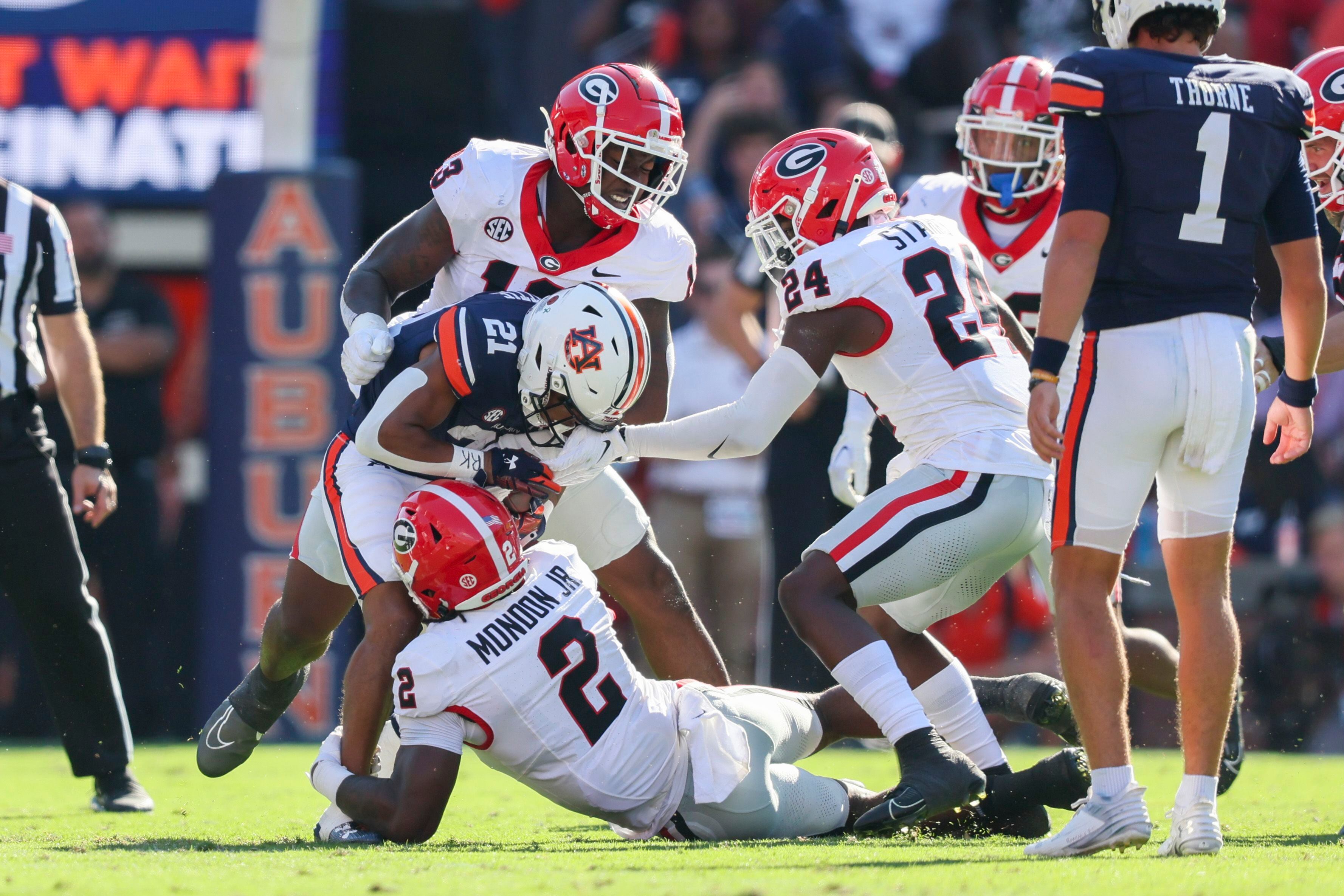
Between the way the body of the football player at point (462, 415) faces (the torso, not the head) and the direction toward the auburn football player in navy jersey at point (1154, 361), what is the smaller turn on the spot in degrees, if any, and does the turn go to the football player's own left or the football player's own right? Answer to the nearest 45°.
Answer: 0° — they already face them

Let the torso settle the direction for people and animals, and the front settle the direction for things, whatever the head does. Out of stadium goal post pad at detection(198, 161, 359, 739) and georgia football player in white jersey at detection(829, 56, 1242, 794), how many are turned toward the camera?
2

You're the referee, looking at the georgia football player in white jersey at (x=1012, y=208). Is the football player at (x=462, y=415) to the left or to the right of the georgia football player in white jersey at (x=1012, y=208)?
right

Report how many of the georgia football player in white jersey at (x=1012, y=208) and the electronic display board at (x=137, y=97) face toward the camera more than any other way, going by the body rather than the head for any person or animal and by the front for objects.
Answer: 2

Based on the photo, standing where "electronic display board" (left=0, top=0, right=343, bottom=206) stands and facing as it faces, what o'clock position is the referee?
The referee is roughly at 12 o'clock from the electronic display board.

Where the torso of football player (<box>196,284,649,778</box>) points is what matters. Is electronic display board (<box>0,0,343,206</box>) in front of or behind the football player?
behind

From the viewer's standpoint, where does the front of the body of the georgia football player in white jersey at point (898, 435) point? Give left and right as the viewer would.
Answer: facing to the left of the viewer

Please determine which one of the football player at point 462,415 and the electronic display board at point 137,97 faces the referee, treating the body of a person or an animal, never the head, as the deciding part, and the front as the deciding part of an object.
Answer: the electronic display board

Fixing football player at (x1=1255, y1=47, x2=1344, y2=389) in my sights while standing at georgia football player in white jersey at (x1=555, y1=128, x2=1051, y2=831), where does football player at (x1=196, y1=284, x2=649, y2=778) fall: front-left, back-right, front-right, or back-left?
back-left
